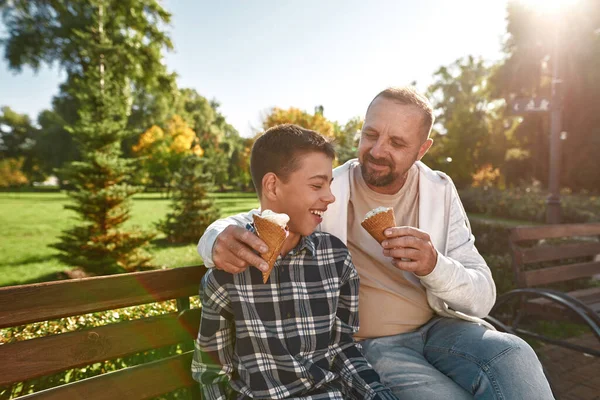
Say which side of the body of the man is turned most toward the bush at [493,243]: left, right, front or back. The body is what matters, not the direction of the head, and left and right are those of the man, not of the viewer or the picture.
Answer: back

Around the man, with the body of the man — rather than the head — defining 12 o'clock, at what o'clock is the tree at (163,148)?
The tree is roughly at 5 o'clock from the man.

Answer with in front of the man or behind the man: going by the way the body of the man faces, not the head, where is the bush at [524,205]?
behind

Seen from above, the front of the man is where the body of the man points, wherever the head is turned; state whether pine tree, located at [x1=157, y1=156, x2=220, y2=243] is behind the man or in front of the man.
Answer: behind

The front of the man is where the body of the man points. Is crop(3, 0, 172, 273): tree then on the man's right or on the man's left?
on the man's right

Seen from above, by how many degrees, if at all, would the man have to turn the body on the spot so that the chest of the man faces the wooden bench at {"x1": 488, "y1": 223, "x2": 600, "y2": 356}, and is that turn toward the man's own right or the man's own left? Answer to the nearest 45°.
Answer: approximately 135° to the man's own left

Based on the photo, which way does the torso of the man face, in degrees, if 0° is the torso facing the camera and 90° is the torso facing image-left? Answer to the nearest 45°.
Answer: approximately 0°
